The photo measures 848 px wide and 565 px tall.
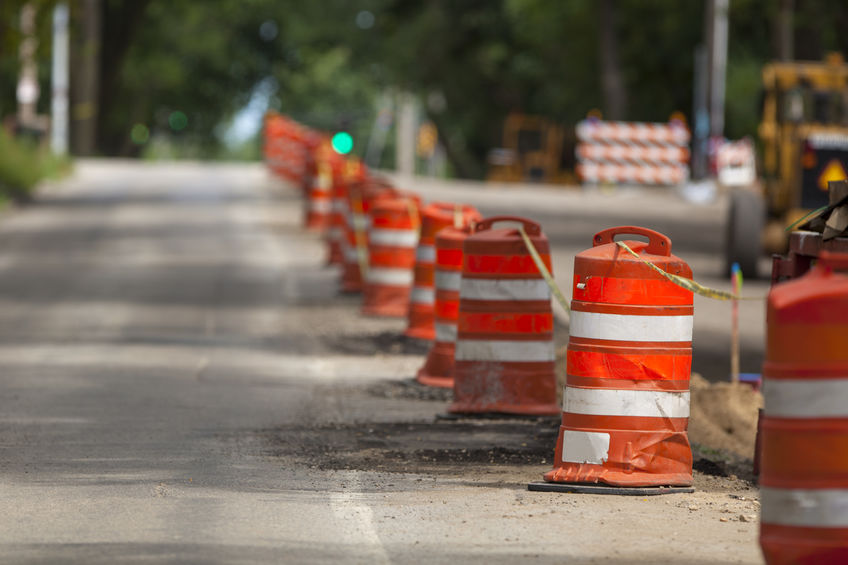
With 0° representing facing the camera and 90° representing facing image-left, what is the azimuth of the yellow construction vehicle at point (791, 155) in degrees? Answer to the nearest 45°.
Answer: approximately 180°

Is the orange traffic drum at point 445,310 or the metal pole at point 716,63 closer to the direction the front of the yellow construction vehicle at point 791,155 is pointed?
the metal pole

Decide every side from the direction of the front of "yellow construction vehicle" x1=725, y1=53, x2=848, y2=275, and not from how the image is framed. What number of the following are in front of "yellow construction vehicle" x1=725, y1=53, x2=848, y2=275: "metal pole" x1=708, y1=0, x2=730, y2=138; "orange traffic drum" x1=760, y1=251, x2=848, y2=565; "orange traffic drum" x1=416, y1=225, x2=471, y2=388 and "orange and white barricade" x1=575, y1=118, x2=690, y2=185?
2

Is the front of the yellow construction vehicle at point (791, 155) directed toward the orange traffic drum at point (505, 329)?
no

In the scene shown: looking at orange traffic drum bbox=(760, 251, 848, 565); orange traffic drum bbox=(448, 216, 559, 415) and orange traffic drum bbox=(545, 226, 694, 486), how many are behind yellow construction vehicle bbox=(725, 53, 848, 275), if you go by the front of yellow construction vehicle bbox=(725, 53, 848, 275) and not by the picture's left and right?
3

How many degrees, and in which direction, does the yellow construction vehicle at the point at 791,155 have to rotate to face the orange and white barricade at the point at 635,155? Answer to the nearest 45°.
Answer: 0° — it already faces it

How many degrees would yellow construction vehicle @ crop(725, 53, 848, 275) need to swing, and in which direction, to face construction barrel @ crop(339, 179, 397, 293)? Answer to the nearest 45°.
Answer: approximately 135° to its left

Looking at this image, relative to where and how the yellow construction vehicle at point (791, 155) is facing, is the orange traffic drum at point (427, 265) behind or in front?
behind

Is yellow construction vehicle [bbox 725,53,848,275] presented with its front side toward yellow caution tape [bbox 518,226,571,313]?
no

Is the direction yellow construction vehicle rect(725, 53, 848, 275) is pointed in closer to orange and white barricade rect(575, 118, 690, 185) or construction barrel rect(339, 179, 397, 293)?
the orange and white barricade

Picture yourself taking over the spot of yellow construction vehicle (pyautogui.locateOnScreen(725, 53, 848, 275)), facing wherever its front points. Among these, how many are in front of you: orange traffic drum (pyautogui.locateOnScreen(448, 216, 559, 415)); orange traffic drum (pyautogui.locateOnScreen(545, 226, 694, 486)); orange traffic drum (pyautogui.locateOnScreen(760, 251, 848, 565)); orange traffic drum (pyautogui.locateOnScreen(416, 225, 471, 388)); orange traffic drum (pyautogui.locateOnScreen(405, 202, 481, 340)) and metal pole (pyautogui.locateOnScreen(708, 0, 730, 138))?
1

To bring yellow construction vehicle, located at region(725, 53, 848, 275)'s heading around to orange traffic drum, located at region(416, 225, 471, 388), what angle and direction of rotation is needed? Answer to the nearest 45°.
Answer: approximately 180°

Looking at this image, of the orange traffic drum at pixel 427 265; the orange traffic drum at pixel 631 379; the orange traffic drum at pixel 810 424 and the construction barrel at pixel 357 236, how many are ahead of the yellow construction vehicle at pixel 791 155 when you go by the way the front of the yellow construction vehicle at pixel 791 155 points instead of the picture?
0

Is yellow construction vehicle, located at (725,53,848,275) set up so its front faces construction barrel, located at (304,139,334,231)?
no

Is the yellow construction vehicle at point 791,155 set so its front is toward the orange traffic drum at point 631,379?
no

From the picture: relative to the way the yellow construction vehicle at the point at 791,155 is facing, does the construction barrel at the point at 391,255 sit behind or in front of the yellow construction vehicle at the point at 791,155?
behind

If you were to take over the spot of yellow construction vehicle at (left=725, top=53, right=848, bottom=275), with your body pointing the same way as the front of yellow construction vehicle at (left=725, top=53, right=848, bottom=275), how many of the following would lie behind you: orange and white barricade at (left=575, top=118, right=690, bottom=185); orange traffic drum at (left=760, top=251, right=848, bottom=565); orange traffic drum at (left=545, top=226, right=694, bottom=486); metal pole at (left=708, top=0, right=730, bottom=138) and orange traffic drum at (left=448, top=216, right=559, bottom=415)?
3

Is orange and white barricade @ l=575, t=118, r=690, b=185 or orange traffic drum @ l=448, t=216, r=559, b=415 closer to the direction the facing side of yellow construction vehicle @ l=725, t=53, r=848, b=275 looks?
the orange and white barricade

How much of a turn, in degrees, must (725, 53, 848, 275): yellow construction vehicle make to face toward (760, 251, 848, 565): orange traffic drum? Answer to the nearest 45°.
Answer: approximately 180°

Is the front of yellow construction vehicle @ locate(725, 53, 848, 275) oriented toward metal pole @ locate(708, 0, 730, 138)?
yes
